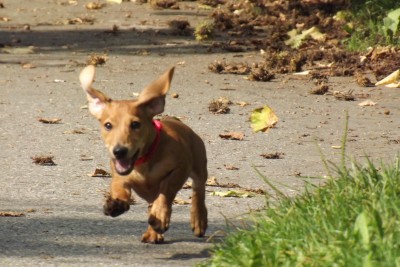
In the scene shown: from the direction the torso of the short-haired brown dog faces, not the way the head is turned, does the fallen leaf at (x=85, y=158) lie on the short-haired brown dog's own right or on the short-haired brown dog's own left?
on the short-haired brown dog's own right

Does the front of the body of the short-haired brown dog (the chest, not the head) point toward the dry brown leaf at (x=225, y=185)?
no

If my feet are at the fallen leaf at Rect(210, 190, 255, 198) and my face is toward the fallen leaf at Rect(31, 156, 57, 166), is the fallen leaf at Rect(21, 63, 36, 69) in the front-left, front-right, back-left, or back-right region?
front-right

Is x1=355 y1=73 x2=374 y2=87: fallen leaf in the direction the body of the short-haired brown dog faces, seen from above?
no

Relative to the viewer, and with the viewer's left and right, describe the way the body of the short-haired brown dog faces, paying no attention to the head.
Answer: facing the viewer and to the left of the viewer

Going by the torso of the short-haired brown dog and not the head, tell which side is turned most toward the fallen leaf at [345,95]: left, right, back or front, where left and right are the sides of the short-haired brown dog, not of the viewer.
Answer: back

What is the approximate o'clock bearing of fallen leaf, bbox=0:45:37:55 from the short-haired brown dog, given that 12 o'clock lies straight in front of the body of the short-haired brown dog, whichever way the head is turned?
The fallen leaf is roughly at 4 o'clock from the short-haired brown dog.

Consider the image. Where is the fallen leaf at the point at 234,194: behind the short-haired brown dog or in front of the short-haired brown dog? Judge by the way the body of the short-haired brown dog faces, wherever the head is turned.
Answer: behind

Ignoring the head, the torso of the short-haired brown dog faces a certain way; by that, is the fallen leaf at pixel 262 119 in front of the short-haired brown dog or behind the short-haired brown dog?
behind

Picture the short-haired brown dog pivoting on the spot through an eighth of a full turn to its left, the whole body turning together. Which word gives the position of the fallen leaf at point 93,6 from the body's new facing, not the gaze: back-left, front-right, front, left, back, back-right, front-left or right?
back

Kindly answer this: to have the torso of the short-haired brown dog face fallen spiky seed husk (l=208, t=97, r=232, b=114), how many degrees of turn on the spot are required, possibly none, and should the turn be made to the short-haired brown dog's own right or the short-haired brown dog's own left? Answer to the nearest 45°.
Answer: approximately 135° to the short-haired brown dog's own right
